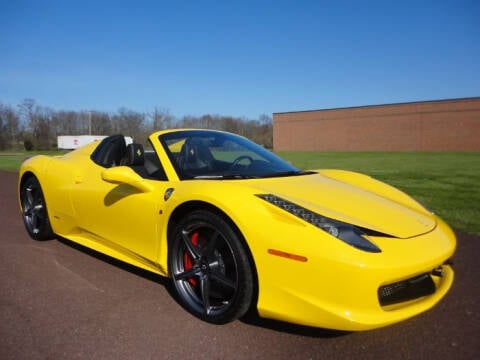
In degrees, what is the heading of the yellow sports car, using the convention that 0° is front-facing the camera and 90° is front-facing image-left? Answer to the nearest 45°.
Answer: approximately 315°

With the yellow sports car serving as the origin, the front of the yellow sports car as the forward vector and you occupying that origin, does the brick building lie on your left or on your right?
on your left
